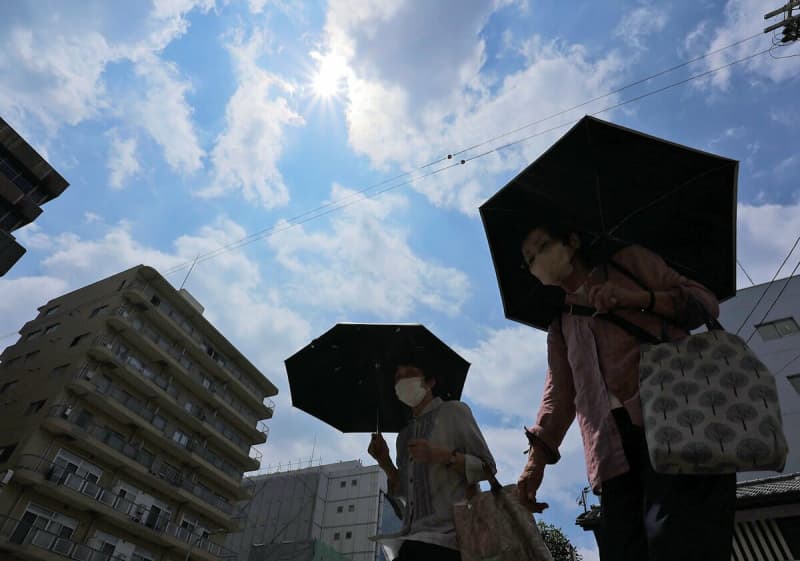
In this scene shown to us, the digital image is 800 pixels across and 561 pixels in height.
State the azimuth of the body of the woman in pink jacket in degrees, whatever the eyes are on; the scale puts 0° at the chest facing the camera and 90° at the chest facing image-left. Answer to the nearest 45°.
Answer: approximately 45°

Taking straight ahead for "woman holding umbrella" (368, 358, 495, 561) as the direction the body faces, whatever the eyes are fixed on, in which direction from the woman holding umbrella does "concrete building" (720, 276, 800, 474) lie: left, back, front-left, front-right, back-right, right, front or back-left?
back

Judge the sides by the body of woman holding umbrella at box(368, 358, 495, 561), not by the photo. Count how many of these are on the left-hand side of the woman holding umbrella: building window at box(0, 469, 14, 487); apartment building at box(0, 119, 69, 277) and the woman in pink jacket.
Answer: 1

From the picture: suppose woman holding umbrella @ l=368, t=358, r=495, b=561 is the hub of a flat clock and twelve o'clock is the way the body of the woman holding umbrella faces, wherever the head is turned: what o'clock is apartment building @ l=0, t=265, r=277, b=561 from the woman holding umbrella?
The apartment building is roughly at 3 o'clock from the woman holding umbrella.

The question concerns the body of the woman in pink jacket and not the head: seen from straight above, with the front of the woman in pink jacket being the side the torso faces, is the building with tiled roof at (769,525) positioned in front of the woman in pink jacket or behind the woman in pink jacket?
behind

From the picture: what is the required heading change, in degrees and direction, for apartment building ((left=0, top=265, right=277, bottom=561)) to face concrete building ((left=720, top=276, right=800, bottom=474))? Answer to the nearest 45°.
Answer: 0° — it already faces it

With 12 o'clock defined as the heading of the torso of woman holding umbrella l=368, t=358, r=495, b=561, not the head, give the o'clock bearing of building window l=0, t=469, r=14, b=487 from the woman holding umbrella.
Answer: The building window is roughly at 3 o'clock from the woman holding umbrella.

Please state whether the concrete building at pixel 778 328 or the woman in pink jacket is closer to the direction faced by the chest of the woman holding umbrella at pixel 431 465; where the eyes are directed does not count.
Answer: the woman in pink jacket

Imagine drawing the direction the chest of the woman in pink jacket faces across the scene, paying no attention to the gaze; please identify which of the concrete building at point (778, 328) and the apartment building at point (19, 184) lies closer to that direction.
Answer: the apartment building

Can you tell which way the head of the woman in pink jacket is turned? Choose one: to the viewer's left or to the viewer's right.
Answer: to the viewer's left

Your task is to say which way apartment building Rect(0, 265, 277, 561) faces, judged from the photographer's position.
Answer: facing the viewer and to the right of the viewer
